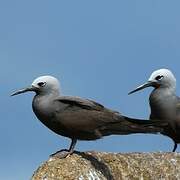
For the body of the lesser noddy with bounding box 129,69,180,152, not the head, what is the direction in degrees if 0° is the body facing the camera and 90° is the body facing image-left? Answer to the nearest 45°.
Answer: approximately 90°

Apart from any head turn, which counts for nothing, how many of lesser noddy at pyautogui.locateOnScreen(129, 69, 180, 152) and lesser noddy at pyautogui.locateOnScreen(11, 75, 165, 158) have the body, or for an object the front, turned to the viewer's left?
2

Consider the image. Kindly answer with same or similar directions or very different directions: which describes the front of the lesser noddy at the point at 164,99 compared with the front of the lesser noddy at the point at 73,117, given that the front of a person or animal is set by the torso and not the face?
same or similar directions

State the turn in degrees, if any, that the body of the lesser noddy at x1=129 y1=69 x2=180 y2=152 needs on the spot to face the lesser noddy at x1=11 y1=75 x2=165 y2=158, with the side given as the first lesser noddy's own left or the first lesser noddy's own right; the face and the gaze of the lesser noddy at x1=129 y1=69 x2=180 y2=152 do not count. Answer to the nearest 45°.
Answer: approximately 45° to the first lesser noddy's own left

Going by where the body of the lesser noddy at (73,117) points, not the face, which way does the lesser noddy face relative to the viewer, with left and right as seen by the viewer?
facing to the left of the viewer

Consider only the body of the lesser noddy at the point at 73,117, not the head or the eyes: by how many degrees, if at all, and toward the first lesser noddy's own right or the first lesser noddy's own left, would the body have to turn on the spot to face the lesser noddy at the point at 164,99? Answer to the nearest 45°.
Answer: approximately 135° to the first lesser noddy's own right
